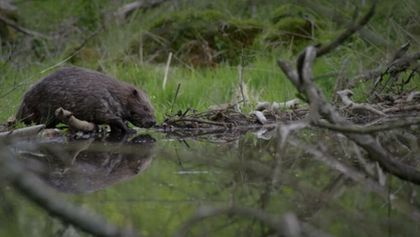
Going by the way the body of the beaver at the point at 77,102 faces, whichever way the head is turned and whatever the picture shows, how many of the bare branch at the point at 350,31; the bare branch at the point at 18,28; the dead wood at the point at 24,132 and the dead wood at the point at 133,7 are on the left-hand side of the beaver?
2

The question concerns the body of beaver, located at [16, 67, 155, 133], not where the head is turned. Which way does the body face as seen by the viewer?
to the viewer's right

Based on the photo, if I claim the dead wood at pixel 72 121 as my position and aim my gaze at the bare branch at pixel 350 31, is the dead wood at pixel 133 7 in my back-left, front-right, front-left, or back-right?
back-left

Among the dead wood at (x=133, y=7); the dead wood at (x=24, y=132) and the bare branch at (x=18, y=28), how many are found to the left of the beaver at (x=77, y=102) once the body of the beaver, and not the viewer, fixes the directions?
2

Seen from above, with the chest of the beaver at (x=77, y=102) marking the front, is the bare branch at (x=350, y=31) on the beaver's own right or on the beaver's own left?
on the beaver's own right

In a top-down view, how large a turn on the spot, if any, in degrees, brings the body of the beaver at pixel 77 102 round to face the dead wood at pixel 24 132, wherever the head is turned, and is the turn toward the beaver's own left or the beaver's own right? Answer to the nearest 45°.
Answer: approximately 135° to the beaver's own right

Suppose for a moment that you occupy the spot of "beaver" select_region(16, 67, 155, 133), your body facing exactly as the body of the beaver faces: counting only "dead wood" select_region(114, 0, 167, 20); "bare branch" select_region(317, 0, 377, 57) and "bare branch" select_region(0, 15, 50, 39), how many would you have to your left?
2

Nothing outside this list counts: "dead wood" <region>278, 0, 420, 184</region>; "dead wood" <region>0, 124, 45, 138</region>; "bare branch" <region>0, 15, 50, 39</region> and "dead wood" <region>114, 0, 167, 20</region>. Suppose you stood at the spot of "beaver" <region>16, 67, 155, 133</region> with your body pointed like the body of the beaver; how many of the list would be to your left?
2

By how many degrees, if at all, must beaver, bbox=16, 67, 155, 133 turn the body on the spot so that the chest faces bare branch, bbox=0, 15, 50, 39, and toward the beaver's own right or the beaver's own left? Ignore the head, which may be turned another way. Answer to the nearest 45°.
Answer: approximately 90° to the beaver's own left
